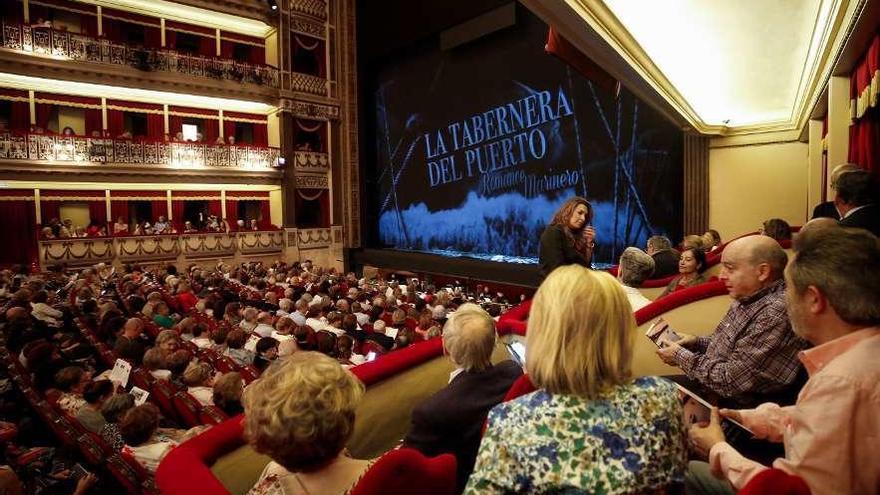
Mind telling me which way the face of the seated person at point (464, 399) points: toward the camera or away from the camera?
away from the camera

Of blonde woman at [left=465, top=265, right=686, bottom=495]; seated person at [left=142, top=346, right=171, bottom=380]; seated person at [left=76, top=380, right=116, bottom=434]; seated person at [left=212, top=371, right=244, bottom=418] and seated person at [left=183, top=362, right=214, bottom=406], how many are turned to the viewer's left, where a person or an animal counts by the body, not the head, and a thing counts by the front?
0

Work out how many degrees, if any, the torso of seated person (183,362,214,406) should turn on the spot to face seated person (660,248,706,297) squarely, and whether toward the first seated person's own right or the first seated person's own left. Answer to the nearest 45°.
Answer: approximately 90° to the first seated person's own right

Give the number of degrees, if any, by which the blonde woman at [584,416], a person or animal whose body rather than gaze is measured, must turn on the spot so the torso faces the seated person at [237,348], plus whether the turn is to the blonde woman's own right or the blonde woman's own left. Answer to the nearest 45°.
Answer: approximately 45° to the blonde woman's own left

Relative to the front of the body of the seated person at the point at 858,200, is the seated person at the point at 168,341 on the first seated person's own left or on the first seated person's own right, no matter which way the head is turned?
on the first seated person's own left

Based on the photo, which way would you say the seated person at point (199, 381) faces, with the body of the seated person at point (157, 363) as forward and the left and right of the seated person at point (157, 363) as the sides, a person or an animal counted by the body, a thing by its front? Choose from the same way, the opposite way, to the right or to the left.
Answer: the same way

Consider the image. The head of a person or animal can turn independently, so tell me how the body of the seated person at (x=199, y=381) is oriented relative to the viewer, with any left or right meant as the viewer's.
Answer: facing away from the viewer and to the right of the viewer

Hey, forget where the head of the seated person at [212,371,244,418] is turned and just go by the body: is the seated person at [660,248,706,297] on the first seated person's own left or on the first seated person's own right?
on the first seated person's own right

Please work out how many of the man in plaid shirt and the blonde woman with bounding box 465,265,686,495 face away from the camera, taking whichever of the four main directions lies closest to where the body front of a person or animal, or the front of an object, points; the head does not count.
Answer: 1

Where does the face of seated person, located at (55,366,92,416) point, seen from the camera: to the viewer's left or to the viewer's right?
to the viewer's right

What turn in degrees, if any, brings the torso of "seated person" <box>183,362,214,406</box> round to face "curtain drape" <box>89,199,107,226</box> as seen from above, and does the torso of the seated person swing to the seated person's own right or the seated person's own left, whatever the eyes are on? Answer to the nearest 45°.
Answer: approximately 45° to the seated person's own left

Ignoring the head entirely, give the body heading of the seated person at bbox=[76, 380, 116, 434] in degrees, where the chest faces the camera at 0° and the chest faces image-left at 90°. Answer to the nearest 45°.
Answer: approximately 225°

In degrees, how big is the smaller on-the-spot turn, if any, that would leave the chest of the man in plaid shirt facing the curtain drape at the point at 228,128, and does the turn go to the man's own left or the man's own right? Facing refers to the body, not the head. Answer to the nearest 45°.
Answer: approximately 45° to the man's own right

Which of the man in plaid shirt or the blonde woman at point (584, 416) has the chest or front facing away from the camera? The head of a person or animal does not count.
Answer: the blonde woman

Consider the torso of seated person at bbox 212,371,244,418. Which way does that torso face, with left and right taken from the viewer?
facing away from the viewer and to the right of the viewer

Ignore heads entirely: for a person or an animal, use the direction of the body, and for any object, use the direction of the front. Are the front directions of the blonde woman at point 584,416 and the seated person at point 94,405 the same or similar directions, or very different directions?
same or similar directions

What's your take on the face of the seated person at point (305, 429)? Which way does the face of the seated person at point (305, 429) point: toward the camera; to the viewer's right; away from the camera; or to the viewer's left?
away from the camera

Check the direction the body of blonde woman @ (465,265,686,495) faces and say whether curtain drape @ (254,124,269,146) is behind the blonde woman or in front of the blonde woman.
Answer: in front
